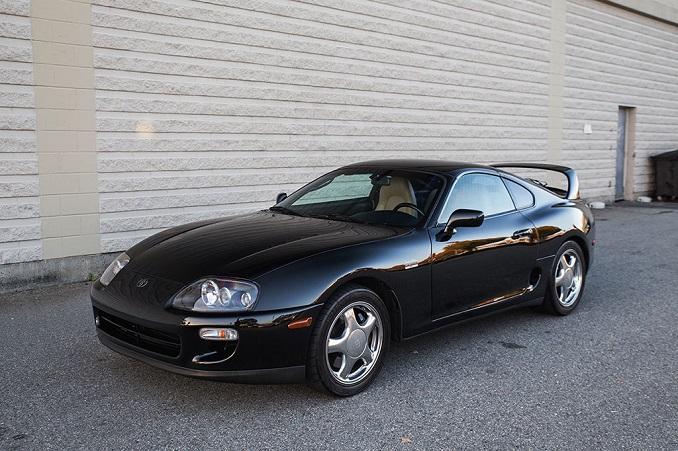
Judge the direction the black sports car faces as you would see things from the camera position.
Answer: facing the viewer and to the left of the viewer

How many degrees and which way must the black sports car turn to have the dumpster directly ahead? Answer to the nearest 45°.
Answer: approximately 180°
